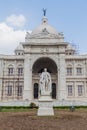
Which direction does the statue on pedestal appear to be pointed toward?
toward the camera
